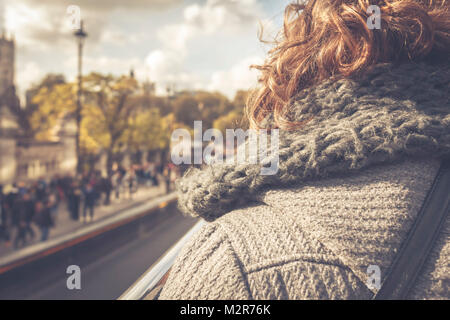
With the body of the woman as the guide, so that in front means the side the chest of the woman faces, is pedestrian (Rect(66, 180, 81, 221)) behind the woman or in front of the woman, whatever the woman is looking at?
in front

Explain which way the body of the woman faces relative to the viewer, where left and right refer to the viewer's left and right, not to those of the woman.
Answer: facing away from the viewer and to the left of the viewer

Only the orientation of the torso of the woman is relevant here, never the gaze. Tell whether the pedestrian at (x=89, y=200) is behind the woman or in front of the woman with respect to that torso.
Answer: in front

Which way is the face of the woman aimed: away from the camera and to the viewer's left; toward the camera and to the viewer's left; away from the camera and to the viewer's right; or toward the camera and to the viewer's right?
away from the camera and to the viewer's left

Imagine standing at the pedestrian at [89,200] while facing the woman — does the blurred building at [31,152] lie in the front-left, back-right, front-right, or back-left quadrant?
back-right

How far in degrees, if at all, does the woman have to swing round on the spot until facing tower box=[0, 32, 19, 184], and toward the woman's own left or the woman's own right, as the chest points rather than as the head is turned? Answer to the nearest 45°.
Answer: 0° — they already face it
